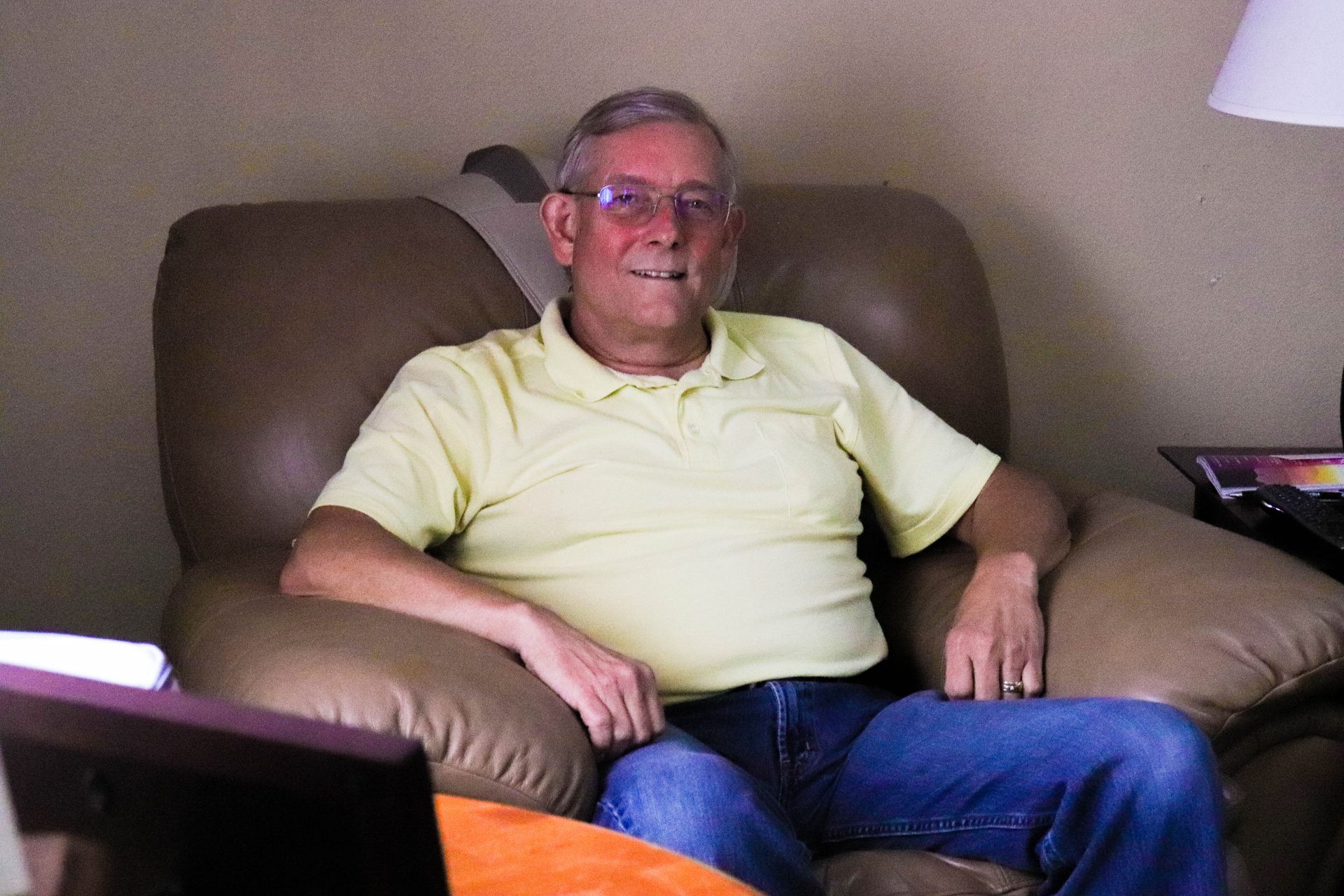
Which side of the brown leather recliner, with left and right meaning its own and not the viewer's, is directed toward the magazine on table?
left

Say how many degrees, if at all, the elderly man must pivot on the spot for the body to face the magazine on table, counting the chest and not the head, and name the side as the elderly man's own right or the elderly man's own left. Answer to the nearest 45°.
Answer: approximately 90° to the elderly man's own left

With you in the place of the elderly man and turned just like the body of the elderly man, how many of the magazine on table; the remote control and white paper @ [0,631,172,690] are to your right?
1

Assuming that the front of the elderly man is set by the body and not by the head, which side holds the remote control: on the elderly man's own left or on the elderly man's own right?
on the elderly man's own left

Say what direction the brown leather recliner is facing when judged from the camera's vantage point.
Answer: facing the viewer and to the right of the viewer

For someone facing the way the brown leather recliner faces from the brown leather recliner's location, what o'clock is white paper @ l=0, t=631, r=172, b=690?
The white paper is roughly at 2 o'clock from the brown leather recliner.

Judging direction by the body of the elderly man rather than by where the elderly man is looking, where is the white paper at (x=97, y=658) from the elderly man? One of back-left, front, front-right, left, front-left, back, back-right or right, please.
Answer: right

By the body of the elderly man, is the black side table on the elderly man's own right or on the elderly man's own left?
on the elderly man's own left
